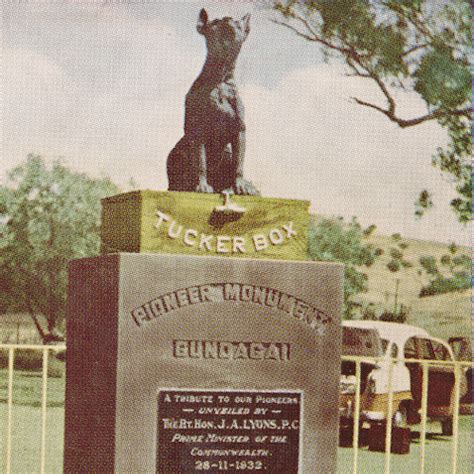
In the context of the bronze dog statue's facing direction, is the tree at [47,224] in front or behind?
behind

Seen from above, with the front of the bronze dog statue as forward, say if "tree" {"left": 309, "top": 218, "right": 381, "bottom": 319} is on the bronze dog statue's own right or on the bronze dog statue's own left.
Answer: on the bronze dog statue's own left

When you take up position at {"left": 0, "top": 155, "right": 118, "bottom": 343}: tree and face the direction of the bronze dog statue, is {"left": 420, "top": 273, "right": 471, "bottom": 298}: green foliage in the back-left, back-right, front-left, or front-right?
back-left

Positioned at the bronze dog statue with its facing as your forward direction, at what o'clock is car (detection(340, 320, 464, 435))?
The car is roughly at 8 o'clock from the bronze dog statue.

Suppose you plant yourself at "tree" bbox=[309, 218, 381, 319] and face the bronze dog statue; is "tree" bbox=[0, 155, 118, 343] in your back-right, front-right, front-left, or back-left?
front-right

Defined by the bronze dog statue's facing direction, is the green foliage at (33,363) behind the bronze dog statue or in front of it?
behind

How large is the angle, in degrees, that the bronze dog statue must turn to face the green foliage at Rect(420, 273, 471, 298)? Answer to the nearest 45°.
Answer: approximately 135° to its left

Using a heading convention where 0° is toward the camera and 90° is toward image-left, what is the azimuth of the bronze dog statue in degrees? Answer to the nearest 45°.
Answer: approximately 315°
